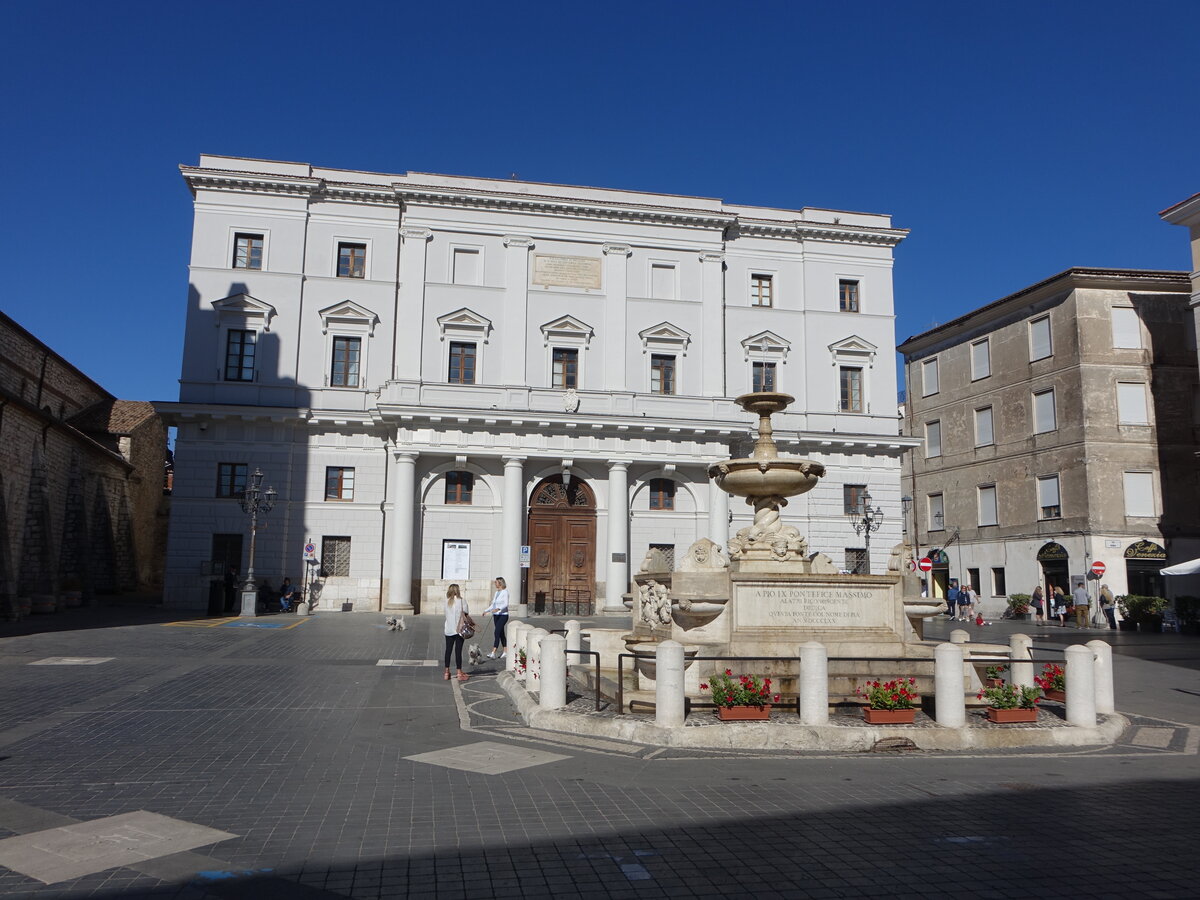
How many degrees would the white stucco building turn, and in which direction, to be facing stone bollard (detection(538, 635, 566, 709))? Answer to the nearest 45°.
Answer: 0° — it already faces it

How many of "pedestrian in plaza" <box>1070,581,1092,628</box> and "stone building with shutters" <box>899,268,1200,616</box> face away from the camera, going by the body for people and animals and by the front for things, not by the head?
1

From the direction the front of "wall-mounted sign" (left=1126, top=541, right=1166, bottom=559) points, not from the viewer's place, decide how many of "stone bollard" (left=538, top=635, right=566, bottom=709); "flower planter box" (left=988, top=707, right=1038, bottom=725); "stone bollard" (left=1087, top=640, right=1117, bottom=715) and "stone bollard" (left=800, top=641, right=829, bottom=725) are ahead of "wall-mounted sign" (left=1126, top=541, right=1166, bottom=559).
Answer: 4

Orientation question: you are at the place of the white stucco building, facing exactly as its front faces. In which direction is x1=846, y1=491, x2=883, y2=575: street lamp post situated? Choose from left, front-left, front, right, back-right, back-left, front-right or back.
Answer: left

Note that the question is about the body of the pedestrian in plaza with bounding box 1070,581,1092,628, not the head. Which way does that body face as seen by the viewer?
away from the camera

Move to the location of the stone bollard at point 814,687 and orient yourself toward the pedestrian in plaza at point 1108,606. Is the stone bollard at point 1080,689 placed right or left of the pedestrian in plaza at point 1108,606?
right

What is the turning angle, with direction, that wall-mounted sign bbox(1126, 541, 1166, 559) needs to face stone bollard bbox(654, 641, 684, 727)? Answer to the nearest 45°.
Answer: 0° — it already faces it

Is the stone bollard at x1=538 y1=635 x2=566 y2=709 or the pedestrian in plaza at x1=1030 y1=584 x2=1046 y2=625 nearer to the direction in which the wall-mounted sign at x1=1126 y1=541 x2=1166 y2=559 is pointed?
the stone bollard

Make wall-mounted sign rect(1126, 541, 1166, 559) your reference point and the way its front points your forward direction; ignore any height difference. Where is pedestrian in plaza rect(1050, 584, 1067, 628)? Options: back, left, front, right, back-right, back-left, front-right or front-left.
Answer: right

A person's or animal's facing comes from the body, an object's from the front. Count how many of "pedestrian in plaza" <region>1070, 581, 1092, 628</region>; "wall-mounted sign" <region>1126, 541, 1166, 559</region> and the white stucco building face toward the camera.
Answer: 2

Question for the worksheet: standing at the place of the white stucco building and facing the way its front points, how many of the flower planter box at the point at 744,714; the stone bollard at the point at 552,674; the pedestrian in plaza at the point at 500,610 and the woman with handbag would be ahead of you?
4
